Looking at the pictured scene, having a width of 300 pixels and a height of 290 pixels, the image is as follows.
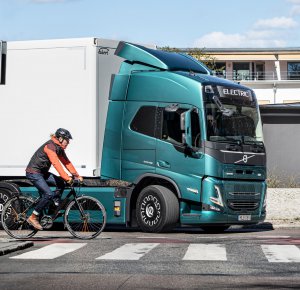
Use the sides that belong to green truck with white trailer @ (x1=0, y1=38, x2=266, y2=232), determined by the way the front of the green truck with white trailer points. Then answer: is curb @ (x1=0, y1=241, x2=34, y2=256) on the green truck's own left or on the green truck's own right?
on the green truck's own right

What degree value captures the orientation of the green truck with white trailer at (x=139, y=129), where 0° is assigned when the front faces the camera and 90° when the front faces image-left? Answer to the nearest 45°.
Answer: approximately 315°

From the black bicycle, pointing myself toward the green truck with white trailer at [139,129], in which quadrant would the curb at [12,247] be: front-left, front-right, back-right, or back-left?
back-right

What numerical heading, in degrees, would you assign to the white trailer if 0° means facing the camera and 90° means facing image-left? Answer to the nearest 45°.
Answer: approximately 315°

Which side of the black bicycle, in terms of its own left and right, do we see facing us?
right

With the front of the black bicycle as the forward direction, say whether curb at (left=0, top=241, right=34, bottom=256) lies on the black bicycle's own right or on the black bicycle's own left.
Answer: on the black bicycle's own right
